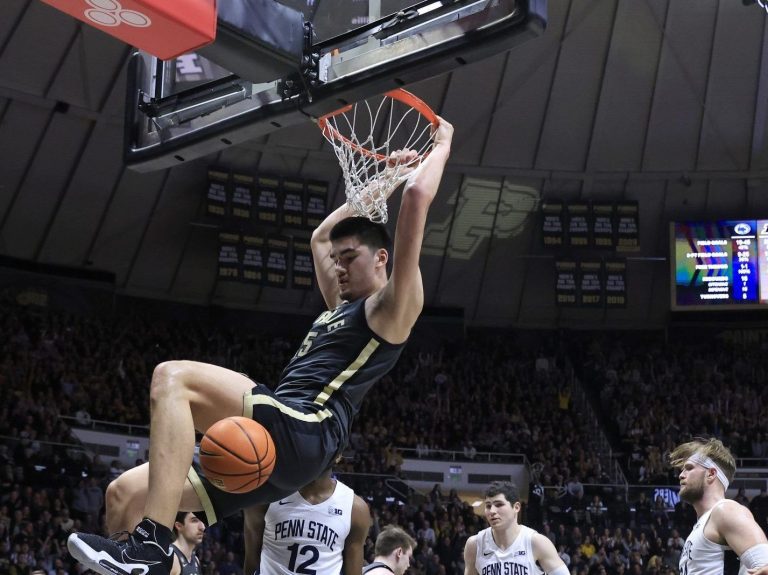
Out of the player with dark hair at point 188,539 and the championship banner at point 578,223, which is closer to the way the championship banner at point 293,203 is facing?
the player with dark hair

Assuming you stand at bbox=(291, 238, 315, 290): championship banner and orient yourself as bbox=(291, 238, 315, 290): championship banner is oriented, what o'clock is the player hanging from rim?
The player hanging from rim is roughly at 12 o'clock from the championship banner.

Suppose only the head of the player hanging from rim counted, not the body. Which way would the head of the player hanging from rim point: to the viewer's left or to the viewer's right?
to the viewer's left

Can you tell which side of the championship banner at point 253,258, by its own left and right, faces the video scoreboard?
left

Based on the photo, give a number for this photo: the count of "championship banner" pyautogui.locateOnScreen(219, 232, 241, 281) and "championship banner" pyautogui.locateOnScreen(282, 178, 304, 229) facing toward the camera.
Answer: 2

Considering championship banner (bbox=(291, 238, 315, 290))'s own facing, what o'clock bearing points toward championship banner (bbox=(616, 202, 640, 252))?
championship banner (bbox=(616, 202, 640, 252)) is roughly at 9 o'clock from championship banner (bbox=(291, 238, 315, 290)).

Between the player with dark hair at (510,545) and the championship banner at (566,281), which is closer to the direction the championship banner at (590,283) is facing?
the player with dark hair

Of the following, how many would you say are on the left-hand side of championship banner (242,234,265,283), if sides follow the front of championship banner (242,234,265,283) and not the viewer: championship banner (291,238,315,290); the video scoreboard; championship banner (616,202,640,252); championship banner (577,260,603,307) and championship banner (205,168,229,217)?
4

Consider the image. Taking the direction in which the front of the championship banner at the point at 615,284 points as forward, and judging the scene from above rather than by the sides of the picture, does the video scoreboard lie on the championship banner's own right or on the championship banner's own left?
on the championship banner's own left

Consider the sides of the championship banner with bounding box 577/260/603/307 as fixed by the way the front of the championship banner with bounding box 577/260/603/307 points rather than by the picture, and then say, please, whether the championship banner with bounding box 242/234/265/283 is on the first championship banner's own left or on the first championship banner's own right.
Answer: on the first championship banner's own right

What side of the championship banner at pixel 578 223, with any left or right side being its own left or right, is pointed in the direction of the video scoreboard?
left

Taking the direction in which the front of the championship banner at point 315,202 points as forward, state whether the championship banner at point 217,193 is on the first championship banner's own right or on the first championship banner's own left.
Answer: on the first championship banner's own right
